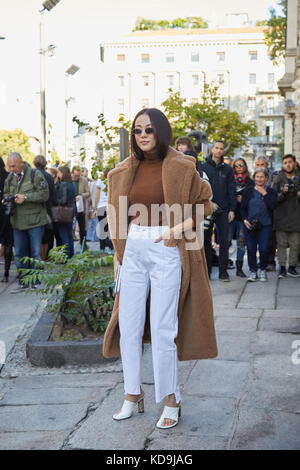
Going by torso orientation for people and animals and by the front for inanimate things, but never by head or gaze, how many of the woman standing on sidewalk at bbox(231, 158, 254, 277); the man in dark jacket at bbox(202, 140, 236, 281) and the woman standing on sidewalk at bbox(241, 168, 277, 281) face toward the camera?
3

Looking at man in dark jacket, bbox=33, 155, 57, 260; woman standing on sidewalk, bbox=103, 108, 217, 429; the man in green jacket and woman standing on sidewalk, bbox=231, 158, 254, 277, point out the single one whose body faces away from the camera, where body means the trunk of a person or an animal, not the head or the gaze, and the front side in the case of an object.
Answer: the man in dark jacket

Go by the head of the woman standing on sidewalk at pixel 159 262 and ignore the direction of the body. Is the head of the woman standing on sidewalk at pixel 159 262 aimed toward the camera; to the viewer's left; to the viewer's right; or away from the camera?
toward the camera

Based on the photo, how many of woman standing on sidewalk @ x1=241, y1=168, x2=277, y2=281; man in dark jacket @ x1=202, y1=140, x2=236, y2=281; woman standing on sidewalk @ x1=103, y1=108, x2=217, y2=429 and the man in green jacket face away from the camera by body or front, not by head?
0

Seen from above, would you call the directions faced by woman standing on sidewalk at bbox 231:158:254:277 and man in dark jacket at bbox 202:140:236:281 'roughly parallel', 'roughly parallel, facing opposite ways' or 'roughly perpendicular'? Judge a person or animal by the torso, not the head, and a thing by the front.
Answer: roughly parallel

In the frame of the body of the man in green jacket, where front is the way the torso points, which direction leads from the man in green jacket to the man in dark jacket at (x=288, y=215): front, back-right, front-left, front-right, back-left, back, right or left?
back-left

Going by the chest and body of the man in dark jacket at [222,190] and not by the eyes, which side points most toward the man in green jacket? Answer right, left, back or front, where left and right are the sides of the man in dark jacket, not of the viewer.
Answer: right

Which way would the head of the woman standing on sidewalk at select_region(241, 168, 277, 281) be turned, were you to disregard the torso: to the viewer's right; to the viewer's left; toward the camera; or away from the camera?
toward the camera

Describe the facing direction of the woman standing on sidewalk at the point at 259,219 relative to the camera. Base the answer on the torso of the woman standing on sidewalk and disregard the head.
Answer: toward the camera

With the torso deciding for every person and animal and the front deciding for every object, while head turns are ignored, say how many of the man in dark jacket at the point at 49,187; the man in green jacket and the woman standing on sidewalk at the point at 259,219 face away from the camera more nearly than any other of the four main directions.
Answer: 1

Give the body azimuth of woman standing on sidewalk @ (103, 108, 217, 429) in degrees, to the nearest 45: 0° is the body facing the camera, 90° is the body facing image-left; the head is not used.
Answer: approximately 45°

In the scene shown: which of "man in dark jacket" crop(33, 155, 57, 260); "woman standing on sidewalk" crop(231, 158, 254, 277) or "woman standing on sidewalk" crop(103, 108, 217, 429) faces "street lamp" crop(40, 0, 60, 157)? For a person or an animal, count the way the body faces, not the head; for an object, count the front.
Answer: the man in dark jacket

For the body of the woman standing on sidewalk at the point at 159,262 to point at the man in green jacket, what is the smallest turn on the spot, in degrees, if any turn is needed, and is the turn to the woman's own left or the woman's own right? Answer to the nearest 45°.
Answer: approximately 135° to the woman's own right

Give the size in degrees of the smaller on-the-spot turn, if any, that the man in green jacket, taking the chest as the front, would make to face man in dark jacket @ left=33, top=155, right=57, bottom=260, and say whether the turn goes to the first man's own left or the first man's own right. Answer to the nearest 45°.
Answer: approximately 135° to the first man's own right
